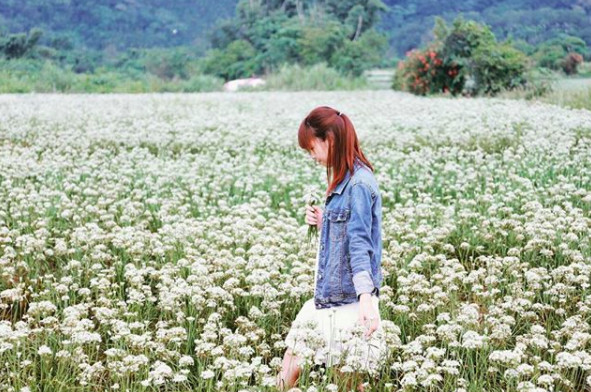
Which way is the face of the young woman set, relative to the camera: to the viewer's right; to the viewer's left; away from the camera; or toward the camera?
to the viewer's left

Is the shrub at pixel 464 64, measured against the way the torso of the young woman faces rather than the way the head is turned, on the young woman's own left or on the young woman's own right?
on the young woman's own right

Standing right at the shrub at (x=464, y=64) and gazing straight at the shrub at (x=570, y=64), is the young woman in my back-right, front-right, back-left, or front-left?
back-right

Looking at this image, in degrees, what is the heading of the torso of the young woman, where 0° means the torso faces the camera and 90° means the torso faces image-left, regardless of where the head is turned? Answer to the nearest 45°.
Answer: approximately 90°

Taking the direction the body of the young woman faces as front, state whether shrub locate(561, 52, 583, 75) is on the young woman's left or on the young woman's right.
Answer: on the young woman's right
